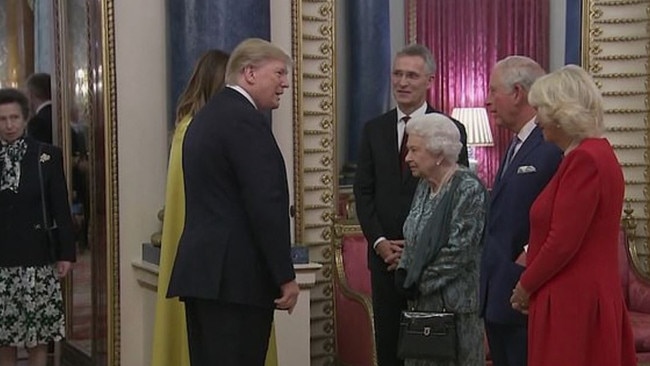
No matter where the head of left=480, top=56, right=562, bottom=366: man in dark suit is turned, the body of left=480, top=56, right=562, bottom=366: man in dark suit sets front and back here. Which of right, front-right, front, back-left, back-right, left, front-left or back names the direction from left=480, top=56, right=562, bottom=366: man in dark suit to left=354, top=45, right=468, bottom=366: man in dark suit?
right

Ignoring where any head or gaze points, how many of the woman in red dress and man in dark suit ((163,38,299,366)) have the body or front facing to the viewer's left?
1

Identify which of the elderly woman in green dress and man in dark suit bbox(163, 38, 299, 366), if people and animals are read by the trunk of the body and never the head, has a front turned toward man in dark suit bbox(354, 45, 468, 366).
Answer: man in dark suit bbox(163, 38, 299, 366)

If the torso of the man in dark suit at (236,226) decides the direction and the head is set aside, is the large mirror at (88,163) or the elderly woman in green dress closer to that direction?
the elderly woman in green dress

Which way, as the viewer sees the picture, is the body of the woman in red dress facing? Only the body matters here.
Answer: to the viewer's left

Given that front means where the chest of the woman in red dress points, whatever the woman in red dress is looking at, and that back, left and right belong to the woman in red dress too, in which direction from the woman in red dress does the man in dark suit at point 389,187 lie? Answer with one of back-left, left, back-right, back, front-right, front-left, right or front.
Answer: front-right

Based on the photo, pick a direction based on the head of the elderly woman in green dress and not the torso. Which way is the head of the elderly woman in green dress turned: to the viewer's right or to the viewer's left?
to the viewer's left

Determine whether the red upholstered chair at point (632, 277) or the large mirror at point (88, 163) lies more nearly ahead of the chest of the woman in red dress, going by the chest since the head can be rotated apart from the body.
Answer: the large mirror

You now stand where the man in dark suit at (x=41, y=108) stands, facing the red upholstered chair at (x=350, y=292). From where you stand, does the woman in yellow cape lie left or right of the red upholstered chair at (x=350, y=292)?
right
